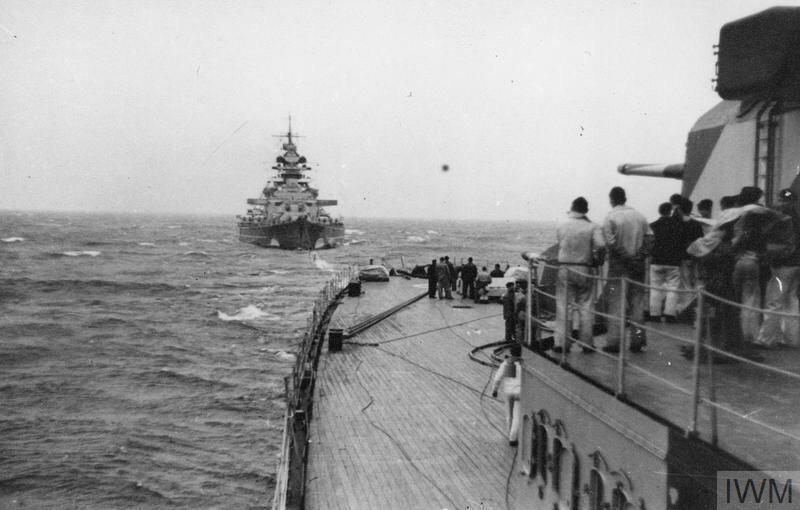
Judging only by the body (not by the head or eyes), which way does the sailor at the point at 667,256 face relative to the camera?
away from the camera

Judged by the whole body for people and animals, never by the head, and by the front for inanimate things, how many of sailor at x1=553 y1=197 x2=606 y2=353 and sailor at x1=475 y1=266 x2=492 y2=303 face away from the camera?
2

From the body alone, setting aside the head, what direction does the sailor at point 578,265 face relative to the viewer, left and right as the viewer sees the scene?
facing away from the viewer

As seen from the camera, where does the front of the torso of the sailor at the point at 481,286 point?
away from the camera

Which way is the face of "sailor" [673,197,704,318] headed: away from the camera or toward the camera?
away from the camera

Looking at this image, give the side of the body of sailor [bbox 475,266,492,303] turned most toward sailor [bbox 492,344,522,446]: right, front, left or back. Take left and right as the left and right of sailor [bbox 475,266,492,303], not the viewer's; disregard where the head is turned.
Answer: back

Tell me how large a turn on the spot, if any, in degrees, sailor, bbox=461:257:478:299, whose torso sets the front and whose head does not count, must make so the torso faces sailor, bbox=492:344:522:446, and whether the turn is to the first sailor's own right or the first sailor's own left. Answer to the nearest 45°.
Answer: approximately 180°

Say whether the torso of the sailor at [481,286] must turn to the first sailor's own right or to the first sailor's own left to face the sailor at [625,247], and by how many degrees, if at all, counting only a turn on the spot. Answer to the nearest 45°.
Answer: approximately 180°

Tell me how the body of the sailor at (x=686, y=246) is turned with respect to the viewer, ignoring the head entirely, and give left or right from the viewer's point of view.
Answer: facing away from the viewer and to the left of the viewer

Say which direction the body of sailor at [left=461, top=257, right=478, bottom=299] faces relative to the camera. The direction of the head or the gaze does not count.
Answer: away from the camera

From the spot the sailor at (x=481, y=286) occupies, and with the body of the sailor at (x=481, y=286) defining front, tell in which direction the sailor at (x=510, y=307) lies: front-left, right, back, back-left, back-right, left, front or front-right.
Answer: back

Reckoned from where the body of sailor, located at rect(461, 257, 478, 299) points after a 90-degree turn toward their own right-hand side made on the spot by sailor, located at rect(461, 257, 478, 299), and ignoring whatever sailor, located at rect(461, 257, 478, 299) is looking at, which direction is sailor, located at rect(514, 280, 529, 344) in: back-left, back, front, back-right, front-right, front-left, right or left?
right
